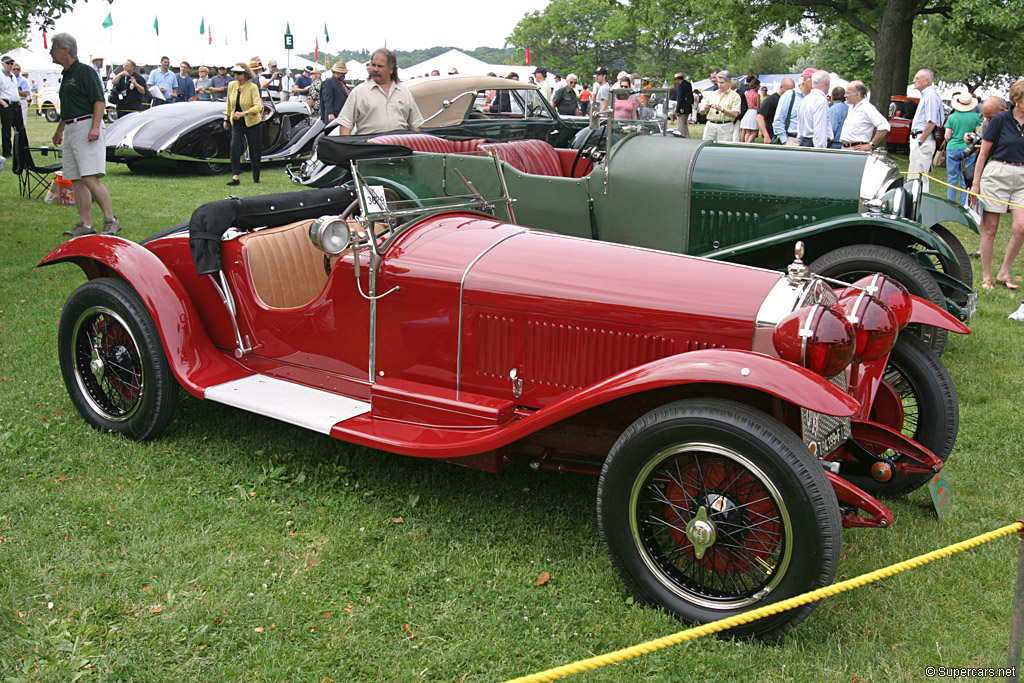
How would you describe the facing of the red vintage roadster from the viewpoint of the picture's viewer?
facing the viewer and to the right of the viewer

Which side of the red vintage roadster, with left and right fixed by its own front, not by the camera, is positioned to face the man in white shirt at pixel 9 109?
back

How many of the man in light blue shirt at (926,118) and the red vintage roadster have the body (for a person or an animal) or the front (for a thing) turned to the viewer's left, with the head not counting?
1

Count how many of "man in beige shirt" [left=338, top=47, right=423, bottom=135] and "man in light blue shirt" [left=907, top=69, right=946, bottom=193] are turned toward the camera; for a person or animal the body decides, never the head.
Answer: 1

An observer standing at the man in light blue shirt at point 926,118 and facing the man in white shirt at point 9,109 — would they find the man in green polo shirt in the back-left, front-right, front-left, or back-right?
front-left

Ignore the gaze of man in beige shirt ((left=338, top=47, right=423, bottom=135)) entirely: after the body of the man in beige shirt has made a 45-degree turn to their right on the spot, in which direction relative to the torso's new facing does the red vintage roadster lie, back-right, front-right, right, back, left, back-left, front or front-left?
front-left

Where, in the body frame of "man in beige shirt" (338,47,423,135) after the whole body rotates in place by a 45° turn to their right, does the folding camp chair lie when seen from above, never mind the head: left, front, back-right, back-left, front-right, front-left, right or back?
right

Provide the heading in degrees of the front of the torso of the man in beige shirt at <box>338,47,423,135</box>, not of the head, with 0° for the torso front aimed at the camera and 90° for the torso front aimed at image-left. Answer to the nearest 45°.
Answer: approximately 0°

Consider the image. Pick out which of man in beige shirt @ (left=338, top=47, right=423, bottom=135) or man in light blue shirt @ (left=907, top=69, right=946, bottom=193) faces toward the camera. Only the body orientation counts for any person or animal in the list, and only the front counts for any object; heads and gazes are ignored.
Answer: man in beige shirt @ (left=338, top=47, right=423, bottom=135)

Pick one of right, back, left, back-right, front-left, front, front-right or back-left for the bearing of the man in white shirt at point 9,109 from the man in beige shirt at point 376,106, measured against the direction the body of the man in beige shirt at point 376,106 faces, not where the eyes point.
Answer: back-right

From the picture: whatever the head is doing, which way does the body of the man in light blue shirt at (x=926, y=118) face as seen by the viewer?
to the viewer's left

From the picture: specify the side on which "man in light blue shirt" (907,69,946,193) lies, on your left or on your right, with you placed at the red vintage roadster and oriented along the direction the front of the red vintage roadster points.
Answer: on your left

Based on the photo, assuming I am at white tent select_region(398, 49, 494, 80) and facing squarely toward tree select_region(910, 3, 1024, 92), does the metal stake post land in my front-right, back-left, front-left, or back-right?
front-right

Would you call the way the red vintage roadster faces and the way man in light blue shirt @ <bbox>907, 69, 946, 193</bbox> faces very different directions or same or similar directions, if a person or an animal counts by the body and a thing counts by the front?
very different directions
